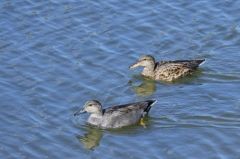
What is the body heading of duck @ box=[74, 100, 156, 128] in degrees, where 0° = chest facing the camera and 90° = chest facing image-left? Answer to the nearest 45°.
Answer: approximately 90°
